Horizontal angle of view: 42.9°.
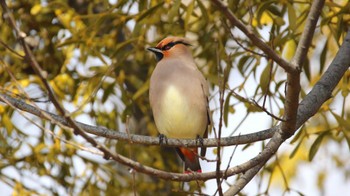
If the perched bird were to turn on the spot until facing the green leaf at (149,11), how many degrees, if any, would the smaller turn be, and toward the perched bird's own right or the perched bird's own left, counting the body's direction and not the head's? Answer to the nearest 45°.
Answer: approximately 180°

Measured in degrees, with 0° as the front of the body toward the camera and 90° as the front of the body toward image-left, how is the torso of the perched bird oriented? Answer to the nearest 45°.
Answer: approximately 45°
